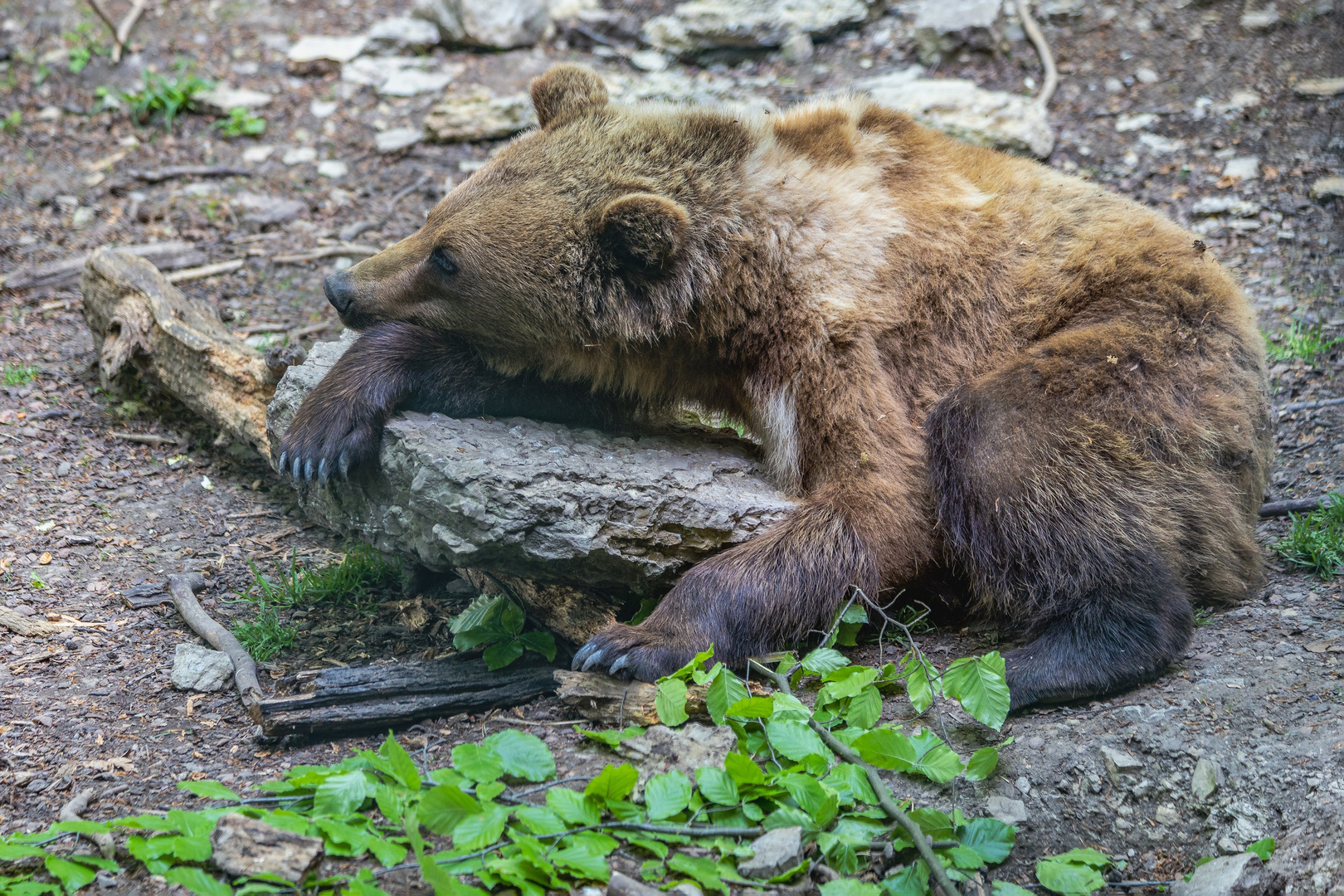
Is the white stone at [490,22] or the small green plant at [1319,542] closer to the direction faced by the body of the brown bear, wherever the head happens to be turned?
the white stone

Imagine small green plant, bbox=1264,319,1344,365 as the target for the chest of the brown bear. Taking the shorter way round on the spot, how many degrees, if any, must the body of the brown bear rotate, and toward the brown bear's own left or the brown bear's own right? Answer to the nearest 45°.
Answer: approximately 135° to the brown bear's own right

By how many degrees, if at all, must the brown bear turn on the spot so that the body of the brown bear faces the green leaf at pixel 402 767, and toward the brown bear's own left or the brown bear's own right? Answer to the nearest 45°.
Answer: approximately 45° to the brown bear's own left

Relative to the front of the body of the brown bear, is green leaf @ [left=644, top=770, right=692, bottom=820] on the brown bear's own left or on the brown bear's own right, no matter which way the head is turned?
on the brown bear's own left

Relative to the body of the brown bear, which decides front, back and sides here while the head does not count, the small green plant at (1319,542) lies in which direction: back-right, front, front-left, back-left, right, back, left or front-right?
back

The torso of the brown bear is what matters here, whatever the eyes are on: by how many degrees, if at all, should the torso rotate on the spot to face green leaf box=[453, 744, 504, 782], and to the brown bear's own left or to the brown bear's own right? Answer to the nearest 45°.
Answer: approximately 45° to the brown bear's own left

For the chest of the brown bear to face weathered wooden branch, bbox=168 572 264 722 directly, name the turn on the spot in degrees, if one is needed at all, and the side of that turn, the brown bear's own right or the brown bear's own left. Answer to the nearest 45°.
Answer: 0° — it already faces it

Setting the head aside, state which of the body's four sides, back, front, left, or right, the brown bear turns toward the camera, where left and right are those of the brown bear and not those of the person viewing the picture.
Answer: left
